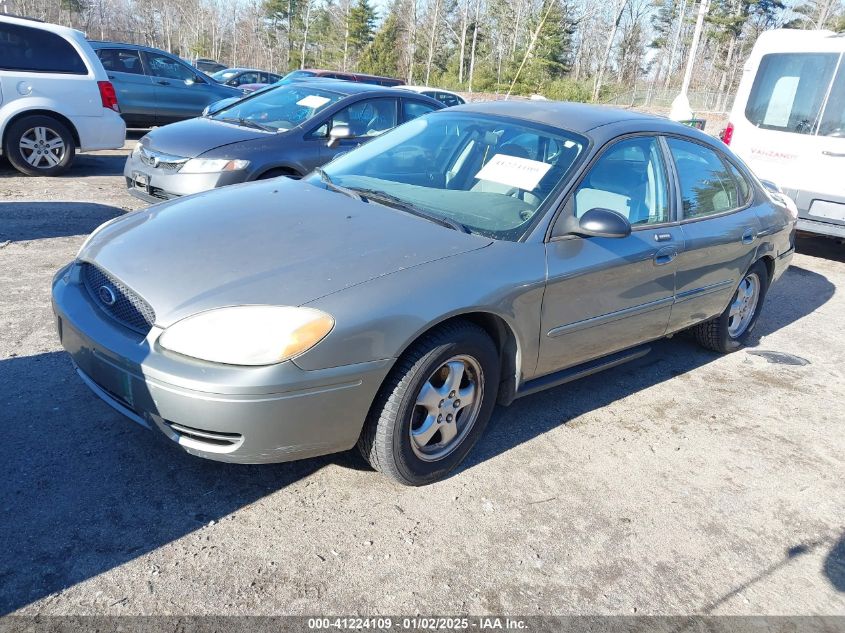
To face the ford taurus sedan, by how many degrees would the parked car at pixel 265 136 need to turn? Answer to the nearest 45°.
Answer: approximately 45° to its left

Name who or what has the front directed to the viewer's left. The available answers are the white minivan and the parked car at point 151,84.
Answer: the white minivan

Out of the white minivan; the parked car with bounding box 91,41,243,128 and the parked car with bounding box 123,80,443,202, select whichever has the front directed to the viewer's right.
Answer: the parked car with bounding box 91,41,243,128

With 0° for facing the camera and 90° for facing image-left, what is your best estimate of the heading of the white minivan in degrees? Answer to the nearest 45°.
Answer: approximately 90°

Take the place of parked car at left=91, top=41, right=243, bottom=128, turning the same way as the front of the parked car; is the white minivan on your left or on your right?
on your right

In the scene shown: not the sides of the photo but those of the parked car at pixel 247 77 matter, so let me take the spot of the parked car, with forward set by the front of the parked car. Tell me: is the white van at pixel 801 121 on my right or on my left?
on my left

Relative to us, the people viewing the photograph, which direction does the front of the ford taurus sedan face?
facing the viewer and to the left of the viewer

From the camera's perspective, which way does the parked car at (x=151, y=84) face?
to the viewer's right

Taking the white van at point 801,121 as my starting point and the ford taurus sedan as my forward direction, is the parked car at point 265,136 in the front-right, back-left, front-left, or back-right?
front-right

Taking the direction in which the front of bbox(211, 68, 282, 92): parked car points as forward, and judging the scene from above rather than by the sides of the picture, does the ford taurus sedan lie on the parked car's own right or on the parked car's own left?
on the parked car's own left

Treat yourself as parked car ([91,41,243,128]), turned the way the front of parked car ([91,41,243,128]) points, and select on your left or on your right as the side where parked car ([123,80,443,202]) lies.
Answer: on your right

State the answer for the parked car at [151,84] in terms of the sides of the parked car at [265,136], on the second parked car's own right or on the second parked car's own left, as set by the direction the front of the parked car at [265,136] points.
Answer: on the second parked car's own right

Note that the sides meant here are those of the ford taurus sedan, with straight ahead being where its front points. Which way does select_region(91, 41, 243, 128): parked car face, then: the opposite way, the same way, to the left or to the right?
the opposite way
